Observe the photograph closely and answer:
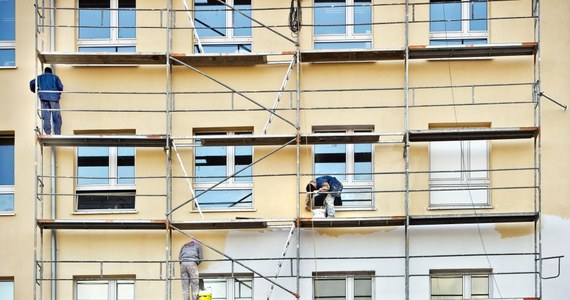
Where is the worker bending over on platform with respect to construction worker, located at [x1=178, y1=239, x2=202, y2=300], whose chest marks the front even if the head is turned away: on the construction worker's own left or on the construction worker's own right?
on the construction worker's own right

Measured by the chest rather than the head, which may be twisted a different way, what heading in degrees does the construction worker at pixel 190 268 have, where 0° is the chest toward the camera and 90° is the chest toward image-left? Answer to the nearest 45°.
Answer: approximately 180°

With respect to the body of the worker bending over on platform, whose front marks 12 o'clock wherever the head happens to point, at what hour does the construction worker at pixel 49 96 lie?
The construction worker is roughly at 12 o'clock from the worker bending over on platform.

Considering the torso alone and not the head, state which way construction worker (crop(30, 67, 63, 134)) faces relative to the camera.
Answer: away from the camera

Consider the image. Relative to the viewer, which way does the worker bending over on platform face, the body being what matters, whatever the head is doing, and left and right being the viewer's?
facing to the left of the viewer

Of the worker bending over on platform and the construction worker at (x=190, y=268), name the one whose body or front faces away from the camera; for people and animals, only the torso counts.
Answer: the construction worker

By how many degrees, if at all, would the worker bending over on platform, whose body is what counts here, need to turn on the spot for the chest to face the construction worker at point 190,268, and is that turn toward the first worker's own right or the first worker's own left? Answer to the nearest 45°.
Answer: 0° — they already face them
